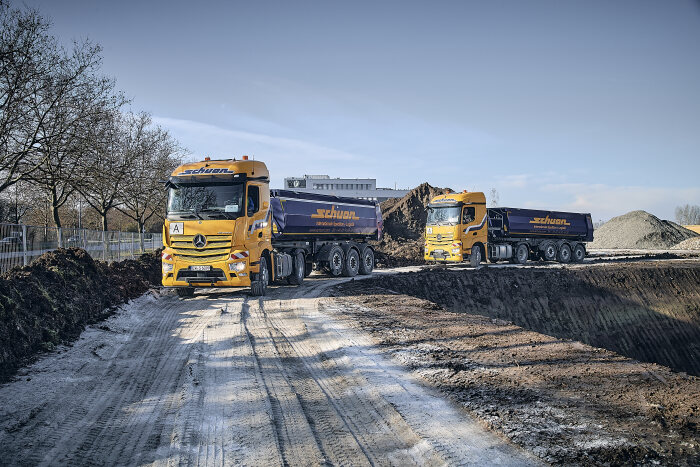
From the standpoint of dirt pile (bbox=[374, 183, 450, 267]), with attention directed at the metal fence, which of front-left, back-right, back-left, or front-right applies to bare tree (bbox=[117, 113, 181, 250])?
front-right

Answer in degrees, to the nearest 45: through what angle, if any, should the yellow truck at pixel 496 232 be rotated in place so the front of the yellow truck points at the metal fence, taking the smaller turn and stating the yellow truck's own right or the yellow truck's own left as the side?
0° — it already faces it

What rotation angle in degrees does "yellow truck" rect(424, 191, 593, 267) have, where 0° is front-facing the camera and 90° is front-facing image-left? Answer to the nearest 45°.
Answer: approximately 45°

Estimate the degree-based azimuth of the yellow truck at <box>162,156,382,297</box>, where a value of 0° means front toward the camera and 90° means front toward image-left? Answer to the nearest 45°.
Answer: approximately 45°

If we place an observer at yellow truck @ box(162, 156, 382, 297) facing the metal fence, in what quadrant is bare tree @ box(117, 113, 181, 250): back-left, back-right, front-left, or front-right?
front-right

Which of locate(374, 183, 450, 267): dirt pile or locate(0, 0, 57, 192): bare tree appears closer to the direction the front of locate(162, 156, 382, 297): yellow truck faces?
the bare tree

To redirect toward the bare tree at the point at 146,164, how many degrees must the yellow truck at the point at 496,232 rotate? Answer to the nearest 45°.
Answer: approximately 45° to its right

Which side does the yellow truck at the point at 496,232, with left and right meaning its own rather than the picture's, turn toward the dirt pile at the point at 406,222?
right

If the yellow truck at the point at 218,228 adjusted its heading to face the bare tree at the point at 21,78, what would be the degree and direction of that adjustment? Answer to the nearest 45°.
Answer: approximately 90° to its right

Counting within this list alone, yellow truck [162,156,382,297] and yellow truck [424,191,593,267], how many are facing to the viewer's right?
0

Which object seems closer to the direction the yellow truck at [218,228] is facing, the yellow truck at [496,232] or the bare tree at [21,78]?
the bare tree

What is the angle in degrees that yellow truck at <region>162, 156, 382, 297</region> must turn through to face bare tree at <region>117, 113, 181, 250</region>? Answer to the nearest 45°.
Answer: approximately 135° to its right

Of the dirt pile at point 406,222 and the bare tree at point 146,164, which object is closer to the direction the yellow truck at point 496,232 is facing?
the bare tree

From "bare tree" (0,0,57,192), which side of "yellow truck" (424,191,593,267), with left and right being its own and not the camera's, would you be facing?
front

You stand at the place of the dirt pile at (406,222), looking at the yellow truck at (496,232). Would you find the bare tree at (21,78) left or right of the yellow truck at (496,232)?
right
